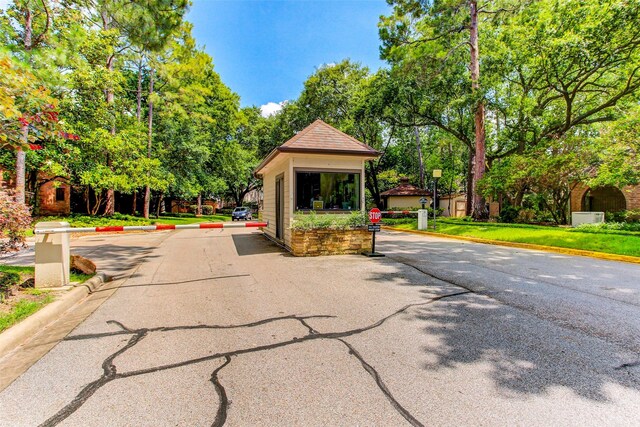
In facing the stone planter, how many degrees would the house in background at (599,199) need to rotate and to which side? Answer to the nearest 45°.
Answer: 0° — it already faces it

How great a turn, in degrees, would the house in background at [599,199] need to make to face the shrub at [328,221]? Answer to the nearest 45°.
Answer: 0° — it already faces it

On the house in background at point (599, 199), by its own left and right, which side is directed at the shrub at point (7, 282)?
front

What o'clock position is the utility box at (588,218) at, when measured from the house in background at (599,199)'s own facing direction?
The utility box is roughly at 12 o'clock from the house in background.

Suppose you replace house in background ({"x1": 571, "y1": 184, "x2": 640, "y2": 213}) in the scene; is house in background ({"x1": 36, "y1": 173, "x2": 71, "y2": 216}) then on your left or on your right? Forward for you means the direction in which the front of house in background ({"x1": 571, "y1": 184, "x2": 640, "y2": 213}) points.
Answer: on your right

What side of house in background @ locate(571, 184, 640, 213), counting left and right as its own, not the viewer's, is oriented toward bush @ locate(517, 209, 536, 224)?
right

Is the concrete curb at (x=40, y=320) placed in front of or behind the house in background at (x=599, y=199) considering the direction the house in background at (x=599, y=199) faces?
in front

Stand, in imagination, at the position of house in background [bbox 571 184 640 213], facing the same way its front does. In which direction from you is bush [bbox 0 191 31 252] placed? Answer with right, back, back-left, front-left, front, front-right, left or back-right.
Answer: front

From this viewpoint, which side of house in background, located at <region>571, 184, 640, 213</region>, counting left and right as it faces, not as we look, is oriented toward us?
front

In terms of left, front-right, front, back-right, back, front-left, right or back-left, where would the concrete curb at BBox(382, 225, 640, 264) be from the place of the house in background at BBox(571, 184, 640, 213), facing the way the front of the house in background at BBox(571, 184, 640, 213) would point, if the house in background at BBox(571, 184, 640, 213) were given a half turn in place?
back
